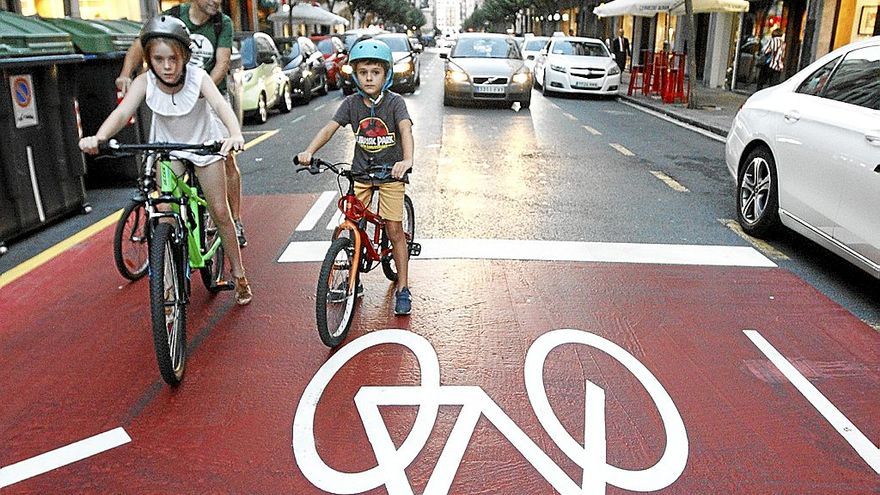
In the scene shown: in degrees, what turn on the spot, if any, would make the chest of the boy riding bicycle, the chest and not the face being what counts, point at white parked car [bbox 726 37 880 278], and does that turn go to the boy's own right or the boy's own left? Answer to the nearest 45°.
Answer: approximately 90° to the boy's own left

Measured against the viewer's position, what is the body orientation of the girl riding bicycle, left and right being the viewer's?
facing the viewer

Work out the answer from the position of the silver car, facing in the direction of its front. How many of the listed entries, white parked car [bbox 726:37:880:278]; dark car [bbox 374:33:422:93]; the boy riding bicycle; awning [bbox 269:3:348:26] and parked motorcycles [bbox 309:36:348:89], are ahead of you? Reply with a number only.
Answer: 2

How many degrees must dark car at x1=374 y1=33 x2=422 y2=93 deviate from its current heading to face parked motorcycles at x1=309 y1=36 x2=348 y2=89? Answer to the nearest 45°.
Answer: approximately 90° to its right

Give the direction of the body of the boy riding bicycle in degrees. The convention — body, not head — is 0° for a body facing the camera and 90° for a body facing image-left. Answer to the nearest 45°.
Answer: approximately 0°

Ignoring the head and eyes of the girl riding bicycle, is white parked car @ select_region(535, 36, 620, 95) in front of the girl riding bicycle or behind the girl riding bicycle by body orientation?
behind

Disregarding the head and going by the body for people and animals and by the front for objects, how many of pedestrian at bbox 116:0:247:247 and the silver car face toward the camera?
2

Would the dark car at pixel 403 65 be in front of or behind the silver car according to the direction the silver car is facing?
behind

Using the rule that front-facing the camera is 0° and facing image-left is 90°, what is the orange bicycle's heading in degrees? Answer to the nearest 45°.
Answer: approximately 45°

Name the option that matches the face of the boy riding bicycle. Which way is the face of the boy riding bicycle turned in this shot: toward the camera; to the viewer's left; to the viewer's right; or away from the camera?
toward the camera

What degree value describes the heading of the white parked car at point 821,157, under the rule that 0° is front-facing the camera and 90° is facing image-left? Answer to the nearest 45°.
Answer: approximately 315°

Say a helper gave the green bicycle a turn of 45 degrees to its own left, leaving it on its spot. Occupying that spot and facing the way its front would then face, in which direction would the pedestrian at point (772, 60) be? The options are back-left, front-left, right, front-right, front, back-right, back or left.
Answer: left

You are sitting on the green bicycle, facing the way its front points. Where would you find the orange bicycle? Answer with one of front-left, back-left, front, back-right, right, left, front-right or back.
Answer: left
